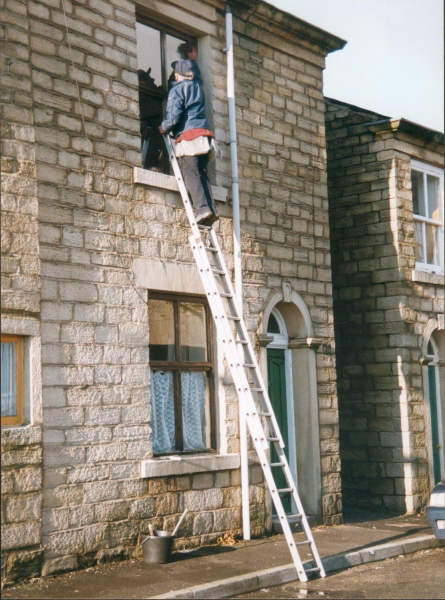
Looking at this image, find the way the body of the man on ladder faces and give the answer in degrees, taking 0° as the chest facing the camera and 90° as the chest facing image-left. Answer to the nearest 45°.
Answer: approximately 135°

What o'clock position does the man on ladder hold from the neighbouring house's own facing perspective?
The man on ladder is roughly at 2 o'clock from the neighbouring house.

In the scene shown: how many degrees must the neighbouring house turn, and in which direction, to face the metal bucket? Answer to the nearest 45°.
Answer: approximately 45° to its right

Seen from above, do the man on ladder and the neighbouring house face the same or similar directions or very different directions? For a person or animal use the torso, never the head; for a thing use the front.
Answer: very different directions

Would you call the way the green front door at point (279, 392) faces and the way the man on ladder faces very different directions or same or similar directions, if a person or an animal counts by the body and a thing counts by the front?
very different directions

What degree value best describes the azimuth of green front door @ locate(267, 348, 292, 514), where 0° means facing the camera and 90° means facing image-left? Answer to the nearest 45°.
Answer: approximately 315°
